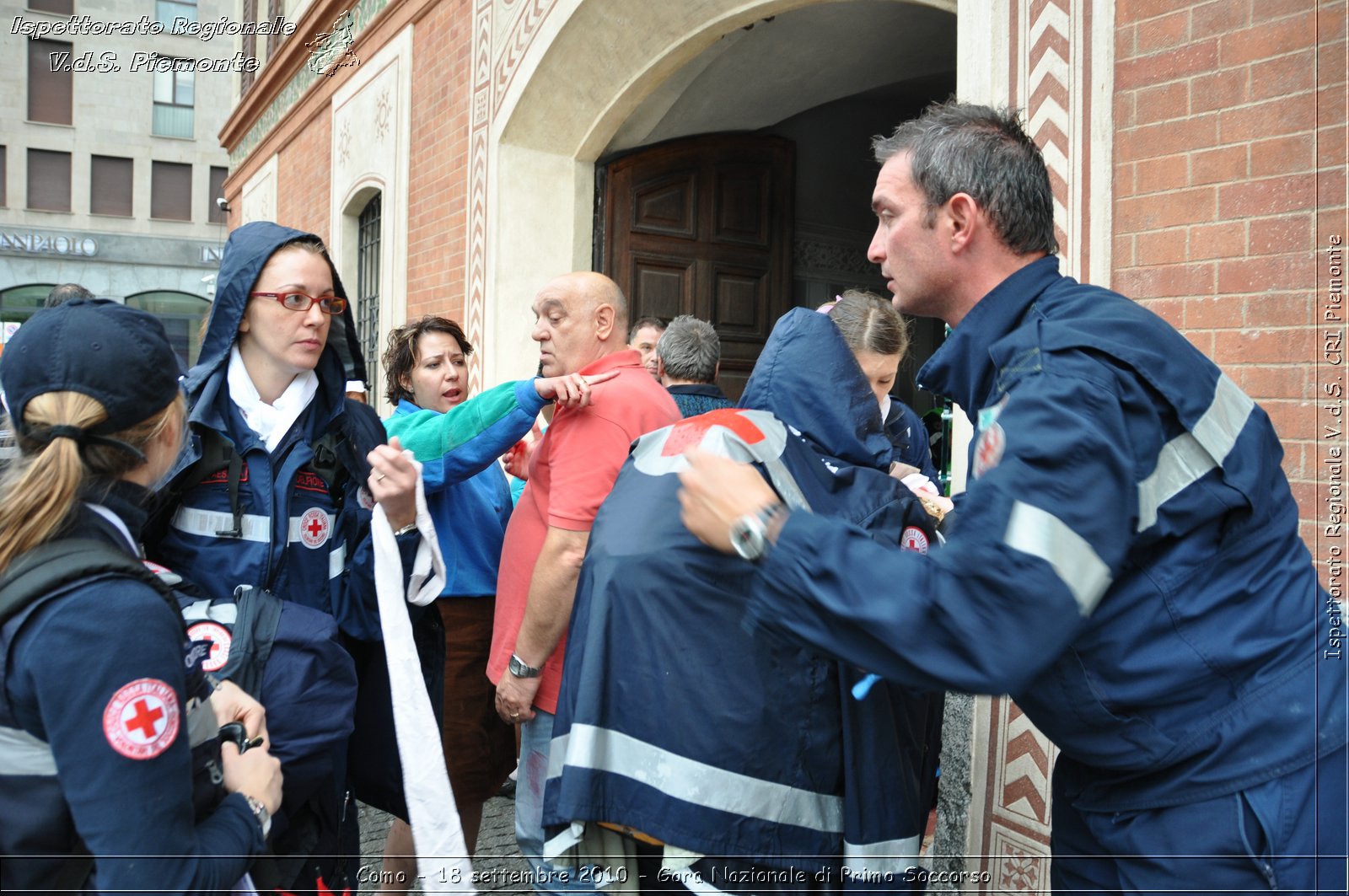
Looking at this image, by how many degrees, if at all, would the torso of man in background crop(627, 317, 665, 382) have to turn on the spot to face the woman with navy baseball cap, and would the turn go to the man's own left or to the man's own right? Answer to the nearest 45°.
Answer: approximately 45° to the man's own right

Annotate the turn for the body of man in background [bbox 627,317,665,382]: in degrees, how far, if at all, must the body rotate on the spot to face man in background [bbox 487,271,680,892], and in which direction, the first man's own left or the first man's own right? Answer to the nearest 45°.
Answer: approximately 45° to the first man's own right

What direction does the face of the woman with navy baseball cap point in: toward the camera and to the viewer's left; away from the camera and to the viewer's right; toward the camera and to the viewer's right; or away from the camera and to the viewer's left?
away from the camera and to the viewer's right

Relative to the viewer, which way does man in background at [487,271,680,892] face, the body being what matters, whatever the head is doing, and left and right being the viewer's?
facing to the left of the viewer

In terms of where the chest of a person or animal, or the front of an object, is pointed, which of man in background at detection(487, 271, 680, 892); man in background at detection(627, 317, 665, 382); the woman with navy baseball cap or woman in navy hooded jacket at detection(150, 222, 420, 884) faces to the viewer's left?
man in background at detection(487, 271, 680, 892)

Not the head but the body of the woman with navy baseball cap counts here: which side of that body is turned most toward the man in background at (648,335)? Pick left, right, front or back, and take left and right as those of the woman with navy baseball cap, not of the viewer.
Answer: front

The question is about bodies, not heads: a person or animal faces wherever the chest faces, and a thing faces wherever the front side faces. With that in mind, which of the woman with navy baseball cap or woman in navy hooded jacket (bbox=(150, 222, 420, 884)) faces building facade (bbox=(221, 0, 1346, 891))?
the woman with navy baseball cap

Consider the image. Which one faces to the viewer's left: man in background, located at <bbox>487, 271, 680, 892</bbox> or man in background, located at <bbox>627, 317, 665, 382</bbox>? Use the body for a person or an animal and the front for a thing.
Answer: man in background, located at <bbox>487, 271, 680, 892</bbox>

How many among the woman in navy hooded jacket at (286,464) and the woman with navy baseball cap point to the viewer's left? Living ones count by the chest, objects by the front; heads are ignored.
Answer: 0

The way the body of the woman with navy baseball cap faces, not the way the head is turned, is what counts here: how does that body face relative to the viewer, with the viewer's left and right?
facing away from the viewer and to the right of the viewer

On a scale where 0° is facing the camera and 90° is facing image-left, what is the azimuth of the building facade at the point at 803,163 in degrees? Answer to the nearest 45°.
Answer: approximately 45°

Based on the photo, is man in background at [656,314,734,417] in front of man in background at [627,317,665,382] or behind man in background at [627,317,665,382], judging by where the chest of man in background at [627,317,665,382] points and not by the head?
in front

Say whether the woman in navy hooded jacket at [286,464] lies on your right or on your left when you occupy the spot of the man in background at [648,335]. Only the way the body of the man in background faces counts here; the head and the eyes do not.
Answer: on your right
